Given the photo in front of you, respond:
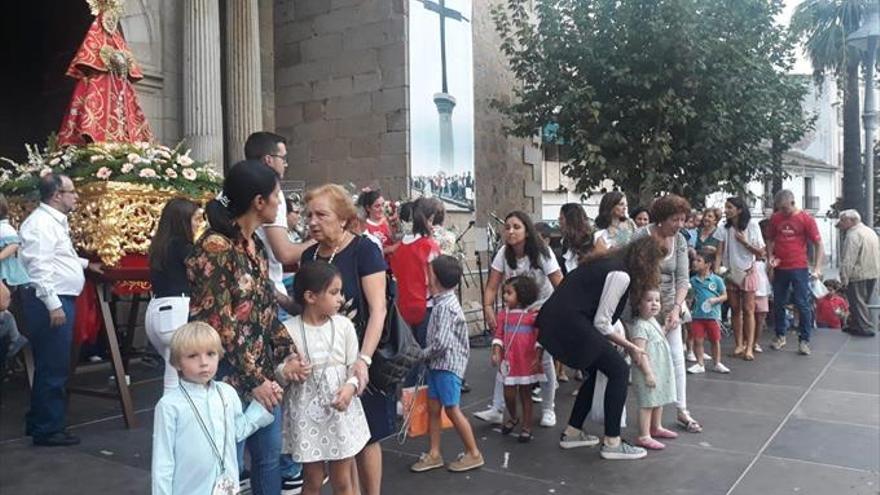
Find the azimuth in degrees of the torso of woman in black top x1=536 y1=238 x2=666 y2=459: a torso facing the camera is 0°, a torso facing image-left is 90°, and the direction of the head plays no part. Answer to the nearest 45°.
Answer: approximately 270°

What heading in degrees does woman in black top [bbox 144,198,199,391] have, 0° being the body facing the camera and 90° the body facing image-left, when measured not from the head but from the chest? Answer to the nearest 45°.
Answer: approximately 225°

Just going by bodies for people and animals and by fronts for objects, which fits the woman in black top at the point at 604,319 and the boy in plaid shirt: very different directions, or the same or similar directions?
very different directions

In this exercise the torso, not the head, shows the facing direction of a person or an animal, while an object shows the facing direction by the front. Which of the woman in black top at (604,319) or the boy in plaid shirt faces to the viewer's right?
the woman in black top

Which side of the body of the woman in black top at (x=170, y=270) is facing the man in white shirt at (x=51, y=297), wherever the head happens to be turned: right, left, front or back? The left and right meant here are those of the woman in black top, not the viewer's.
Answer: left

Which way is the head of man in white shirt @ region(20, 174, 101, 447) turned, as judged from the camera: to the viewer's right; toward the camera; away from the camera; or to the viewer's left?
to the viewer's right
